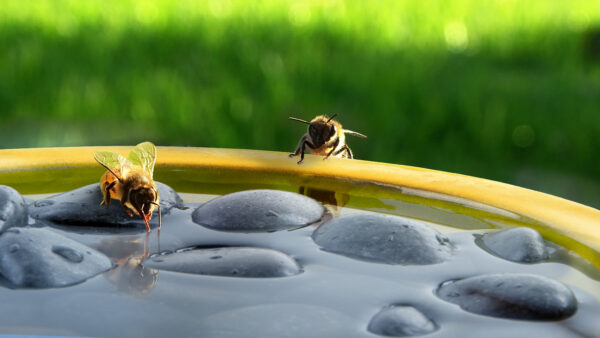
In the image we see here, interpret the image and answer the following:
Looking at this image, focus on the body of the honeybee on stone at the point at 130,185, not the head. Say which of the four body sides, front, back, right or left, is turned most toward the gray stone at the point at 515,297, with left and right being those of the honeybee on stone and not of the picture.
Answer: front

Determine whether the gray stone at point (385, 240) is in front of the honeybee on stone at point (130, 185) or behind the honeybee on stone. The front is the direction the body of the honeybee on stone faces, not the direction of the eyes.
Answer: in front

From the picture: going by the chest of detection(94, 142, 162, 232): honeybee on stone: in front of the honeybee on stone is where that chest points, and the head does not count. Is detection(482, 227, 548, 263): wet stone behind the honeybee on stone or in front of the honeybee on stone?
in front

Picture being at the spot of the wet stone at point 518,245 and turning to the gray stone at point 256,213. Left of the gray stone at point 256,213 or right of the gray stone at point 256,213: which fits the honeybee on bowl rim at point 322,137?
right

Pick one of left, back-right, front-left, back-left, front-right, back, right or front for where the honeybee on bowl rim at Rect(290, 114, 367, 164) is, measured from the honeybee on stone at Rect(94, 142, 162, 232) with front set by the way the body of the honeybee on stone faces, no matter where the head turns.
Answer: left

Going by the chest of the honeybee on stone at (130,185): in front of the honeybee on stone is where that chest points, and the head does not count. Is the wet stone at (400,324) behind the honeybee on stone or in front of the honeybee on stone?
in front
